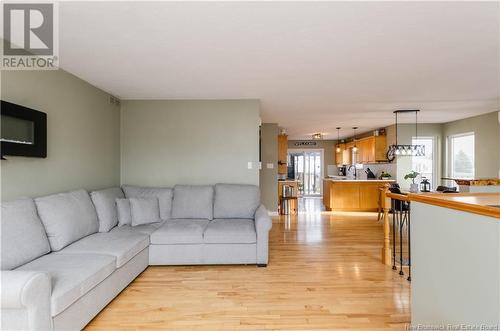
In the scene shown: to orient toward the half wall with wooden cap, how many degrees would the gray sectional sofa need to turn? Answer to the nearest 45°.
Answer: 0° — it already faces it

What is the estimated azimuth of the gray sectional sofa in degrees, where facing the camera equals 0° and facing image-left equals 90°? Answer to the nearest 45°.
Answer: approximately 315°

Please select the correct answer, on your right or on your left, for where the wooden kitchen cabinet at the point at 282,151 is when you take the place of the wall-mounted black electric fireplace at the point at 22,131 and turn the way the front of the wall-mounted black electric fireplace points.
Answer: on your left

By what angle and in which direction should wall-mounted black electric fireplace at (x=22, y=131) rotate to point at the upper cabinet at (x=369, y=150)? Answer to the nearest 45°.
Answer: approximately 45° to its left

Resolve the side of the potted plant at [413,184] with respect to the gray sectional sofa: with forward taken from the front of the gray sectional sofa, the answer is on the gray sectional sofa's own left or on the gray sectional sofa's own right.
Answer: on the gray sectional sofa's own left

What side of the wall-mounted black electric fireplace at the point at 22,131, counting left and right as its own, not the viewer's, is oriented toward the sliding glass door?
left
